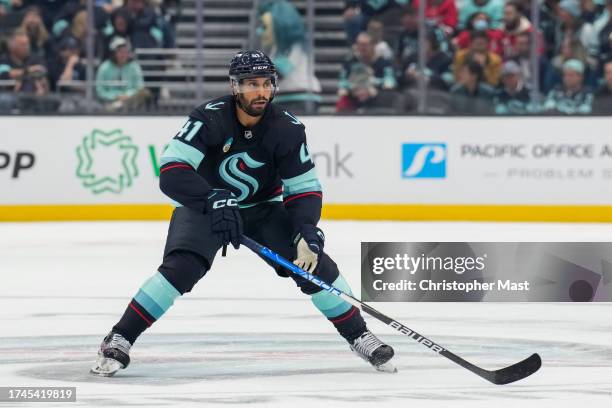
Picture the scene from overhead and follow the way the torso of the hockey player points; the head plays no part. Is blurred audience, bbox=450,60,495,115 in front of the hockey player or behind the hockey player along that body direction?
behind

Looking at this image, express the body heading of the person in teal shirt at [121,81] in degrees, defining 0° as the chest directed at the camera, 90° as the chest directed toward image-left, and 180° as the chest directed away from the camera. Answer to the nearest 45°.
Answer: approximately 0°

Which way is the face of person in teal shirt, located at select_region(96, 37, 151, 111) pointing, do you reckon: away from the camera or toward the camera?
toward the camera

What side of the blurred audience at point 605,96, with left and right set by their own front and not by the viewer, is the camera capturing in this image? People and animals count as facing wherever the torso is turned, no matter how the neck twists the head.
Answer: front

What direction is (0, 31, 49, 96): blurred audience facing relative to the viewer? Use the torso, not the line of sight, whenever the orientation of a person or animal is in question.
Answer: toward the camera

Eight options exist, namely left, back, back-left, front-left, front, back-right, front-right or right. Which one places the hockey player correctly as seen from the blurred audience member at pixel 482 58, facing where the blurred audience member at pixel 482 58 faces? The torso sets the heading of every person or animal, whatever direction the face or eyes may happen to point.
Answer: front

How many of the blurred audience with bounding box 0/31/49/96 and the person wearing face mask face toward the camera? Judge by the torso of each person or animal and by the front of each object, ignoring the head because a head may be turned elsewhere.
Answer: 2

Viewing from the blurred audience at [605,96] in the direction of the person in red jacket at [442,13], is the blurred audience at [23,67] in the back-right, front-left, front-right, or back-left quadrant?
front-left

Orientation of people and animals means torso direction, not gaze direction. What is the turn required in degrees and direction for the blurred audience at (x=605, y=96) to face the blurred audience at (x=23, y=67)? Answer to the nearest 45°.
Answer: approximately 90° to their right

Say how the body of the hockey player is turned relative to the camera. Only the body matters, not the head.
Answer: toward the camera

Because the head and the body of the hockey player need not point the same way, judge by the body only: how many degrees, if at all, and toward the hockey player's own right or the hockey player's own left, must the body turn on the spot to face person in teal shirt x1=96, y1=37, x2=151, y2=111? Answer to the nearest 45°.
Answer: approximately 180°

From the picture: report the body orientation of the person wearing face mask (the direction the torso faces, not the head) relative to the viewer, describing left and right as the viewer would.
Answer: facing the viewer

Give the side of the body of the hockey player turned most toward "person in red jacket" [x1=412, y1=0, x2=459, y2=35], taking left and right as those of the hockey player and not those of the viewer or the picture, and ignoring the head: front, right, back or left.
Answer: back
